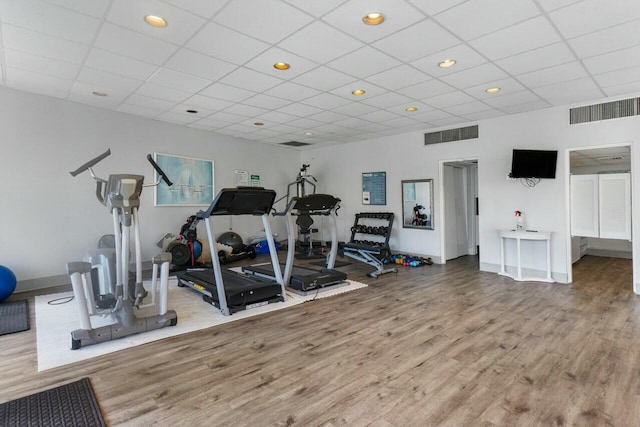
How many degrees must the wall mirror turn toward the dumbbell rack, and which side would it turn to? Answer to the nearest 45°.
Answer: approximately 45° to its right

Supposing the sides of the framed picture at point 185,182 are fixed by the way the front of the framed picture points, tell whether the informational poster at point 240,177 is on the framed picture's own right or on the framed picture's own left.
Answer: on the framed picture's own left

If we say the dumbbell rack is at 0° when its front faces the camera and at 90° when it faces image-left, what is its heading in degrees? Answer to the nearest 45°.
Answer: approximately 45°

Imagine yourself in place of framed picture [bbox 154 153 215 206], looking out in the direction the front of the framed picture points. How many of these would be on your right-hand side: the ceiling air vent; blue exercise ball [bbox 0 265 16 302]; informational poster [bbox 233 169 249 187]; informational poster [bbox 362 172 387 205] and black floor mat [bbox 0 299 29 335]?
2

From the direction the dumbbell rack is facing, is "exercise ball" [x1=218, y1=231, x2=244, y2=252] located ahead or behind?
ahead

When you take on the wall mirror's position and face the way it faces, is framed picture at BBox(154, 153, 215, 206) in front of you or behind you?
in front
